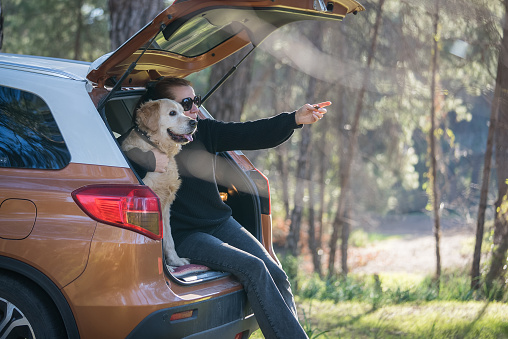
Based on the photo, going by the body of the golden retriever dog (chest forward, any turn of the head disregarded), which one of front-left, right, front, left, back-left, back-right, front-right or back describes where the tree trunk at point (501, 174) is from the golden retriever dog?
front-left

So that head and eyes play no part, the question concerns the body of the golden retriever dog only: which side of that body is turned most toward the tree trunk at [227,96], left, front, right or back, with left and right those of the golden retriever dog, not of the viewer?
left

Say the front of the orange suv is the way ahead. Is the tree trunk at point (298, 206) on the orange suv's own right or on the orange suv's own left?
on the orange suv's own right

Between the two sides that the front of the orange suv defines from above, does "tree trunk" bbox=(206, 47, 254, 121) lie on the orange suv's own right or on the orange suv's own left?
on the orange suv's own right

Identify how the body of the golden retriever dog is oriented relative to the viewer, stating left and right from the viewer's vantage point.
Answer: facing to the right of the viewer

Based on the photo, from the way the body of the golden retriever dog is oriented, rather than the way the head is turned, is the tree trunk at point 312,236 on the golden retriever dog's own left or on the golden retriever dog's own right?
on the golden retriever dog's own left

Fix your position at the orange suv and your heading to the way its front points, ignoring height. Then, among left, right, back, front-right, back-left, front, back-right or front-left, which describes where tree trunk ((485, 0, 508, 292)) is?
right

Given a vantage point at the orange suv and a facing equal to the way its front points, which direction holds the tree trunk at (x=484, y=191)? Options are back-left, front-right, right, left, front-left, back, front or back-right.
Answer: right

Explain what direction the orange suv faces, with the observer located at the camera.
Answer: facing away from the viewer and to the left of the viewer
